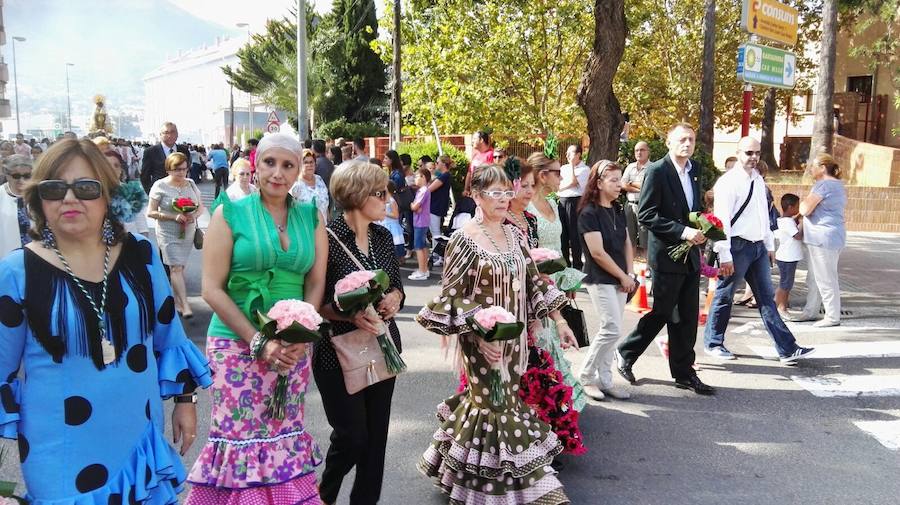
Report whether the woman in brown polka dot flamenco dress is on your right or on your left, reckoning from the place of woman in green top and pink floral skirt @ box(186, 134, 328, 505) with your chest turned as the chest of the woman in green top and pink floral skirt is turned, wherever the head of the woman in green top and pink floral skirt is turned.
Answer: on your left

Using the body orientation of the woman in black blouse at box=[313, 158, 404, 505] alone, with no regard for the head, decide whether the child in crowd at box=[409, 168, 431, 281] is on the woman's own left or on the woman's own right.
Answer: on the woman's own left

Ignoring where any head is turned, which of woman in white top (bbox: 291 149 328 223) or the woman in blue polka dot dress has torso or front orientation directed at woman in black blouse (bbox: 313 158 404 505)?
the woman in white top

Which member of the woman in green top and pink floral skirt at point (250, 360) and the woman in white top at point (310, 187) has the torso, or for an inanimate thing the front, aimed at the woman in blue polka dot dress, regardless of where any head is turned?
the woman in white top

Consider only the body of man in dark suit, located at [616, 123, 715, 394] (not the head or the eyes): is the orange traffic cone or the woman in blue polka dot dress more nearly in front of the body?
the woman in blue polka dot dress

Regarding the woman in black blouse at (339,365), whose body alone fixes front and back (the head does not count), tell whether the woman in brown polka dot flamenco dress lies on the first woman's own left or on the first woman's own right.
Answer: on the first woman's own left

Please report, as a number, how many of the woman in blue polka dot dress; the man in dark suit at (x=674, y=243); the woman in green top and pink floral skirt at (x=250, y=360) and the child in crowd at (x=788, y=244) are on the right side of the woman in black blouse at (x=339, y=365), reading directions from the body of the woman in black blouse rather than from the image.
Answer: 2

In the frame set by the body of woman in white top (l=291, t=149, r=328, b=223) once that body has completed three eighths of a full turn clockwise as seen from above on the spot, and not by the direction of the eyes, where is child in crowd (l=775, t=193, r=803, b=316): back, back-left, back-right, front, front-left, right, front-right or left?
back-right
